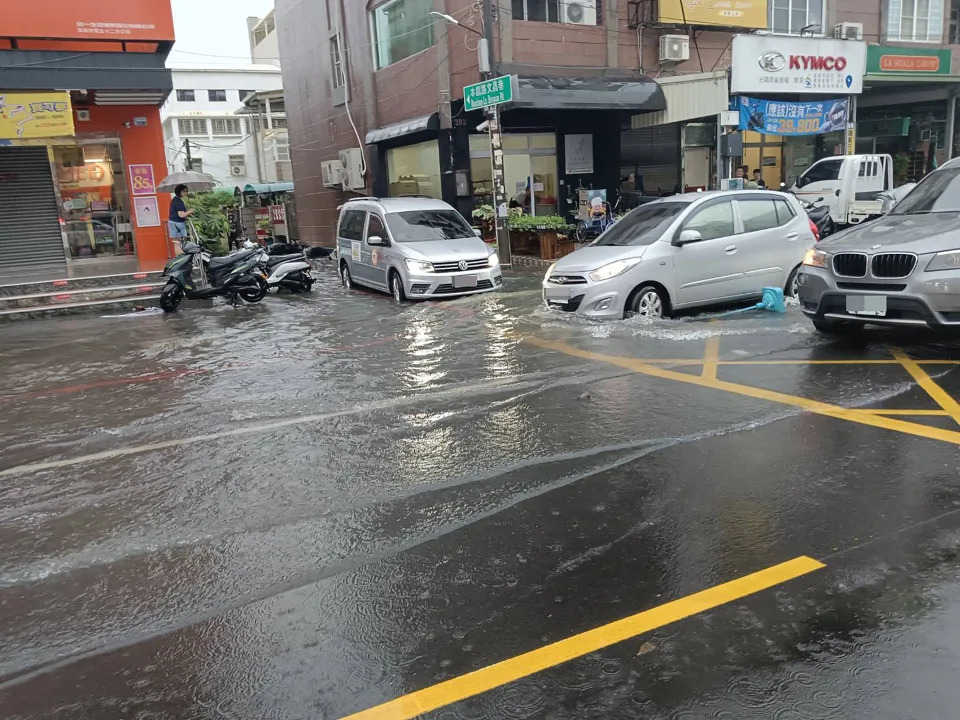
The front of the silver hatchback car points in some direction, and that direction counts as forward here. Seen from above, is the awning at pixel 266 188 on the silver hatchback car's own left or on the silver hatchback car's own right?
on the silver hatchback car's own right

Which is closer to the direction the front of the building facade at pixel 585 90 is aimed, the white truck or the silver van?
the silver van

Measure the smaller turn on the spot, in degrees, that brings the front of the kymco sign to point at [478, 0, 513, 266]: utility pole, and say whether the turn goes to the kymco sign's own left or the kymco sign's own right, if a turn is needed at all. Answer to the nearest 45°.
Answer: approximately 45° to the kymco sign's own right

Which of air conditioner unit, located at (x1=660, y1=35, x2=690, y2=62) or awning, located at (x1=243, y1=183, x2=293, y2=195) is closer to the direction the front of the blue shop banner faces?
the air conditioner unit

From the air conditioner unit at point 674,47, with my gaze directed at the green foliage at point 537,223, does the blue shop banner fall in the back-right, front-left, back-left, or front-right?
back-left

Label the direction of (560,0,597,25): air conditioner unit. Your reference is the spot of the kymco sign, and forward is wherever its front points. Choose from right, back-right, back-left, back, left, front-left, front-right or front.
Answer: front-right

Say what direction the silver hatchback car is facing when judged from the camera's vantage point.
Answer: facing the viewer and to the left of the viewer

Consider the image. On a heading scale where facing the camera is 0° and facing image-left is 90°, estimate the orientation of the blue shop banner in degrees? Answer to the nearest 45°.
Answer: approximately 0°

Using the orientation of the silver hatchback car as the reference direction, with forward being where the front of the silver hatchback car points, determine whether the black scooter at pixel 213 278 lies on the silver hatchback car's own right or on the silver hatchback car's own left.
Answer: on the silver hatchback car's own right

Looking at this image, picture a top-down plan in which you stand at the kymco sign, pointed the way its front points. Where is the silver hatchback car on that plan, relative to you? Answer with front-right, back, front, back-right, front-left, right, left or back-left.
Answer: front

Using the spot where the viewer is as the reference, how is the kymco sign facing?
facing the viewer

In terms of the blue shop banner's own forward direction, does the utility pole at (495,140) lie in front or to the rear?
in front

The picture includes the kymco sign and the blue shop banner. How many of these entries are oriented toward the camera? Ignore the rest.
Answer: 2

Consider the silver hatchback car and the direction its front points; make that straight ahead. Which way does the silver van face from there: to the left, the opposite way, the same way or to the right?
to the left
